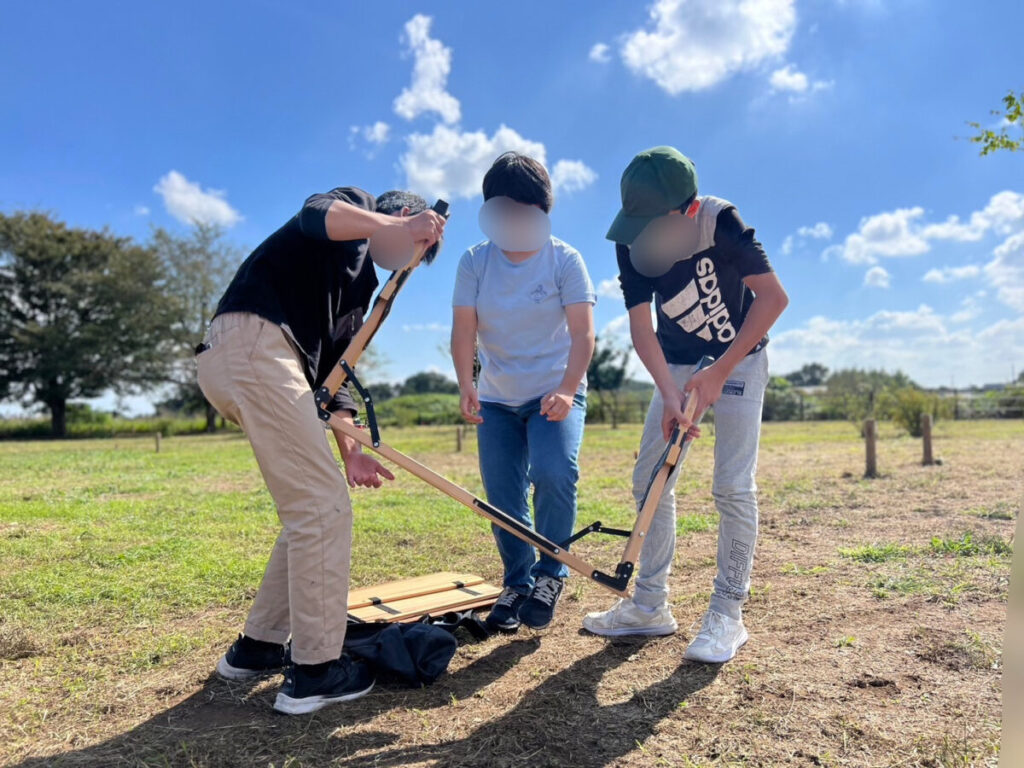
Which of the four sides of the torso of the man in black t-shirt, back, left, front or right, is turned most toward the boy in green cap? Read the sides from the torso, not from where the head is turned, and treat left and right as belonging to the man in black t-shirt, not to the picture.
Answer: front

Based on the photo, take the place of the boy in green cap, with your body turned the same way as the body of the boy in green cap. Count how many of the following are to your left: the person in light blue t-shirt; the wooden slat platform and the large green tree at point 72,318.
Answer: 0

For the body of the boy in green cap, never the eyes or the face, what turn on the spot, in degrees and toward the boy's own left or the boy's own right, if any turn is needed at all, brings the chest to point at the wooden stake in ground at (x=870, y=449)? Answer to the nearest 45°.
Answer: approximately 135° to the boy's own right

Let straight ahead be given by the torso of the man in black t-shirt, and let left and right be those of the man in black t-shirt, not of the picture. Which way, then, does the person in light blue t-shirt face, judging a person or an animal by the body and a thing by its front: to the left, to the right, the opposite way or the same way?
to the right

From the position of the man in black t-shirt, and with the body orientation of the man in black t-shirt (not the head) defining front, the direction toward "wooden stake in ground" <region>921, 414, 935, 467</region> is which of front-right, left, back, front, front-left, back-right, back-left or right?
front-left

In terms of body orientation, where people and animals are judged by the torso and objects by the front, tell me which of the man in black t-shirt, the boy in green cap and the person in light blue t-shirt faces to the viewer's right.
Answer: the man in black t-shirt

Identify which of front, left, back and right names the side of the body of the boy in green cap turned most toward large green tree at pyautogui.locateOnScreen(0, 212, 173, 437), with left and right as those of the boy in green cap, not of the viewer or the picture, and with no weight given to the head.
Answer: right

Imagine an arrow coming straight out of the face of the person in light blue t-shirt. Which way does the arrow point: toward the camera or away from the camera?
toward the camera

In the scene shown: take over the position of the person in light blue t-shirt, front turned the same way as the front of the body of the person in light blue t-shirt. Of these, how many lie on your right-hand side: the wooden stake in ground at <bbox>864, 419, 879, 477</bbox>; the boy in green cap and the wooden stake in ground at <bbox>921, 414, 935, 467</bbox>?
0

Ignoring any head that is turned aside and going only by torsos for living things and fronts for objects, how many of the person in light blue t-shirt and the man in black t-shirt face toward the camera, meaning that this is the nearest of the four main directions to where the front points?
1

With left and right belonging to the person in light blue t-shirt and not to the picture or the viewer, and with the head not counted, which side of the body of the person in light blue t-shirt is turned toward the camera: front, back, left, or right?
front

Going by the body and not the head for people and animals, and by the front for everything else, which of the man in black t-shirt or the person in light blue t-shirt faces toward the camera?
the person in light blue t-shirt

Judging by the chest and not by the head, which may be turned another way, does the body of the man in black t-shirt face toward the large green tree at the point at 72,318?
no

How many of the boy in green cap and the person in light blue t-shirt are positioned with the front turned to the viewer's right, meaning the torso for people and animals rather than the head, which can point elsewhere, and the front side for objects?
0

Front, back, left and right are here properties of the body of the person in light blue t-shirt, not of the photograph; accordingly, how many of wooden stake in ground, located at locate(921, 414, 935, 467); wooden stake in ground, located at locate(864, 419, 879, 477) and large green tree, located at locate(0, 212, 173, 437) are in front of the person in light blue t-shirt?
0

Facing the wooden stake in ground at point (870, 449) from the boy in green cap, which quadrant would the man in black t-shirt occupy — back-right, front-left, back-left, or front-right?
back-left

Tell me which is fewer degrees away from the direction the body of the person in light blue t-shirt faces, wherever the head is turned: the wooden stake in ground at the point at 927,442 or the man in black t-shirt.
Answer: the man in black t-shirt

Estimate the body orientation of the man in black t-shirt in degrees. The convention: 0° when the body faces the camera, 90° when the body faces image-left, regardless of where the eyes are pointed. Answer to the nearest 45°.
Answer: approximately 270°
